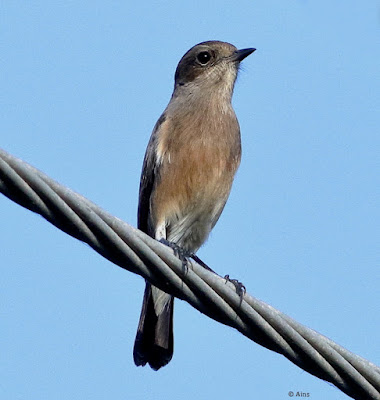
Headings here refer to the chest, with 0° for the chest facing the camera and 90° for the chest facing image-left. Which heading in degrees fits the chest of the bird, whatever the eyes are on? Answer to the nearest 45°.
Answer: approximately 315°
